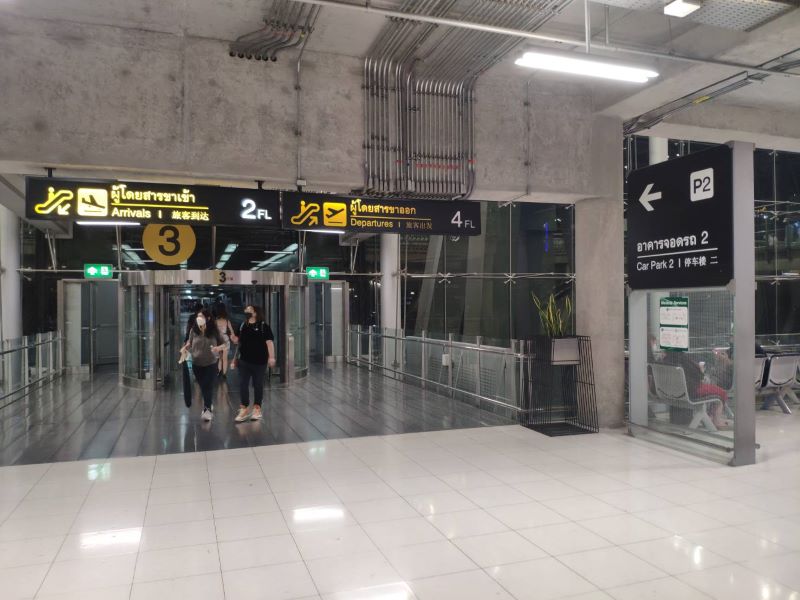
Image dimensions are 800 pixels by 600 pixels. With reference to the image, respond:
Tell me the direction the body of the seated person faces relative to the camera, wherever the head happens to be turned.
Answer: to the viewer's right

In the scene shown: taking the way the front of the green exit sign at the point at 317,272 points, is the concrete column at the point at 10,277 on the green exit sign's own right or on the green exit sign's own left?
on the green exit sign's own right

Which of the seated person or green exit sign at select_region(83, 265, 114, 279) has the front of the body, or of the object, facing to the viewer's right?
the seated person

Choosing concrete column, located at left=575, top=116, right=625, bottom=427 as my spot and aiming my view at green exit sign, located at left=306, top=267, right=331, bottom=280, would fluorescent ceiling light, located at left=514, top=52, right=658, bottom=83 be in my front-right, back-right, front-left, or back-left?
back-left

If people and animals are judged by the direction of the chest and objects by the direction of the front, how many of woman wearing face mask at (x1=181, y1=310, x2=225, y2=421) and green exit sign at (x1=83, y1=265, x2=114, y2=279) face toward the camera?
2

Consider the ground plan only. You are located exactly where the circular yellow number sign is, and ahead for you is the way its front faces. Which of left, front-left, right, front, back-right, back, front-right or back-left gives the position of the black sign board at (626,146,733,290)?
front-left

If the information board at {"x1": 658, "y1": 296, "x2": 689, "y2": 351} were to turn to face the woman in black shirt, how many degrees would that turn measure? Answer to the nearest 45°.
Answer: approximately 45° to its right

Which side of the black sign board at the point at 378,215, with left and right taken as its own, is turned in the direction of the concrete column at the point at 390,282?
back

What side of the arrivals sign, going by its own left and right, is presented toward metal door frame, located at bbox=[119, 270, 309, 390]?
back

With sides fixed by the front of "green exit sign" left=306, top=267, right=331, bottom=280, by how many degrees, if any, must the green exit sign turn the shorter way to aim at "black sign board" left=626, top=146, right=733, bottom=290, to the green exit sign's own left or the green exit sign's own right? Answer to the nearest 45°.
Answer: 0° — it already faces it
